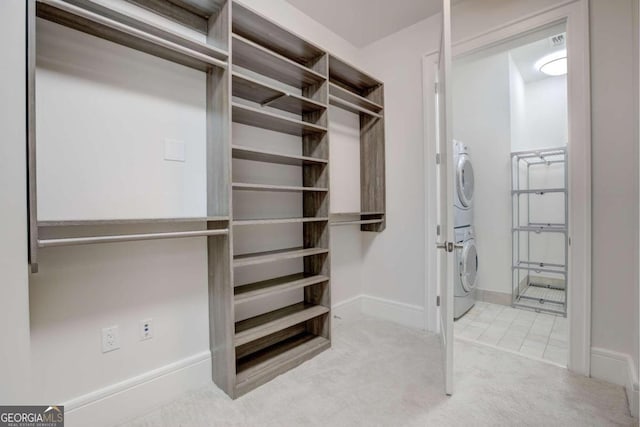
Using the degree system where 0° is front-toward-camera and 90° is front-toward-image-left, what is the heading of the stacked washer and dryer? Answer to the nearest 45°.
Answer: approximately 270°

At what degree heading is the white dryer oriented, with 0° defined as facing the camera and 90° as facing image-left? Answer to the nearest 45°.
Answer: approximately 270°

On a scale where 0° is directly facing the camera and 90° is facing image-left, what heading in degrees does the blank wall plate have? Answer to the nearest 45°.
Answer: approximately 315°

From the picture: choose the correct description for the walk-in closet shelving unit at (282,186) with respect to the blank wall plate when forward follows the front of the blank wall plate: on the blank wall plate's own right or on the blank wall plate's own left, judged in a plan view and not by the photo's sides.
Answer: on the blank wall plate's own left

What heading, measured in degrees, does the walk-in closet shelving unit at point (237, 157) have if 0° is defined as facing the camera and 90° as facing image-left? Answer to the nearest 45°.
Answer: approximately 315°

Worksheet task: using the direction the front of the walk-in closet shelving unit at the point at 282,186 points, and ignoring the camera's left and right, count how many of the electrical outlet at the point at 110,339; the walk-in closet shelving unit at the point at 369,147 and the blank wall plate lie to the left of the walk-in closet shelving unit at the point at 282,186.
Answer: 1
